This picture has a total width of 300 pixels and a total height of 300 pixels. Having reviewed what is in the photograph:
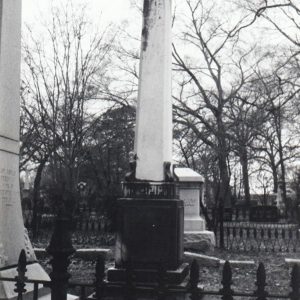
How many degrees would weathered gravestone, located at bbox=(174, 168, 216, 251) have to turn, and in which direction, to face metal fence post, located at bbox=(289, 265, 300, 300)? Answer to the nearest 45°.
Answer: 0° — it already faces it

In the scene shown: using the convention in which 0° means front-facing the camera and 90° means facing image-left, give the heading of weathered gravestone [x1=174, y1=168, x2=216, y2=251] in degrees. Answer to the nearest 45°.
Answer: approximately 0°

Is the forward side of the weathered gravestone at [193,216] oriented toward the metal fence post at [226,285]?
yes

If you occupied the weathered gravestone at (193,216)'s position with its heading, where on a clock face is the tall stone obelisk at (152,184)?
The tall stone obelisk is roughly at 12 o'clock from the weathered gravestone.

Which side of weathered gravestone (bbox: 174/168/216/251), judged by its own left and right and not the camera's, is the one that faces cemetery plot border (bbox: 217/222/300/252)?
left

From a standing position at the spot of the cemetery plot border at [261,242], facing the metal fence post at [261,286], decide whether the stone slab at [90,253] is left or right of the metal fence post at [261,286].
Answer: right

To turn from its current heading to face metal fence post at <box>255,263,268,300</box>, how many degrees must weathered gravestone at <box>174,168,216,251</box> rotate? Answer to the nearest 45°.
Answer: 0° — it already faces it

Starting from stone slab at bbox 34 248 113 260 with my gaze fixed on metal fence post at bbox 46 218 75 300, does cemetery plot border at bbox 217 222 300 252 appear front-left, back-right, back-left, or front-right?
back-left

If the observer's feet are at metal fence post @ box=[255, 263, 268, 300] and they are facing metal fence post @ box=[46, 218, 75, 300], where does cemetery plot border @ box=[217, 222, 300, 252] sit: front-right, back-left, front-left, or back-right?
back-right
